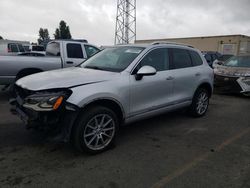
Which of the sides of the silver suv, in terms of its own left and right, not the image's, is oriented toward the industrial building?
back

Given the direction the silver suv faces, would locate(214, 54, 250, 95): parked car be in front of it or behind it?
behind

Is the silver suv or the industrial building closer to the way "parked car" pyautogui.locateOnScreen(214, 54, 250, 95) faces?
the silver suv

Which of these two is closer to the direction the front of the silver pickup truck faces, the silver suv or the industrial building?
the industrial building

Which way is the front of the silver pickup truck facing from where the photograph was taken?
facing away from the viewer and to the right of the viewer

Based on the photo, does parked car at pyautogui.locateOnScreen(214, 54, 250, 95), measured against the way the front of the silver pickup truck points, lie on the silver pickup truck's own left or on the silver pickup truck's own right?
on the silver pickup truck's own right

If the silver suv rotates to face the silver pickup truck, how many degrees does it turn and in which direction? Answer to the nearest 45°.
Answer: approximately 90° to its right

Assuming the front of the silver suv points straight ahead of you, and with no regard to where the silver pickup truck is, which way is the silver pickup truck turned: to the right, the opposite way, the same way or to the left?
the opposite way

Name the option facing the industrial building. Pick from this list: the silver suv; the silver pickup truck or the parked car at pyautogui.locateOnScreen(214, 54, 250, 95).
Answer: the silver pickup truck

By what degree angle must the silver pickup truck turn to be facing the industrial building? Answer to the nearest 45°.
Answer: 0° — it already faces it

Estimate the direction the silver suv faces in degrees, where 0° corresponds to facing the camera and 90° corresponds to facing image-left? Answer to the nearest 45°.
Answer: approximately 45°

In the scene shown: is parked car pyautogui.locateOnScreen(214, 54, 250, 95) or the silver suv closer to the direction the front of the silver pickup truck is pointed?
the parked car

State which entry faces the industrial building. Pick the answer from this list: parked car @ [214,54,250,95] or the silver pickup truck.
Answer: the silver pickup truck
